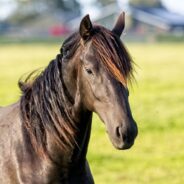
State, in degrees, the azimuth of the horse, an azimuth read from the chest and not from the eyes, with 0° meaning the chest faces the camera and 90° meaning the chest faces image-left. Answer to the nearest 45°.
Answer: approximately 315°
